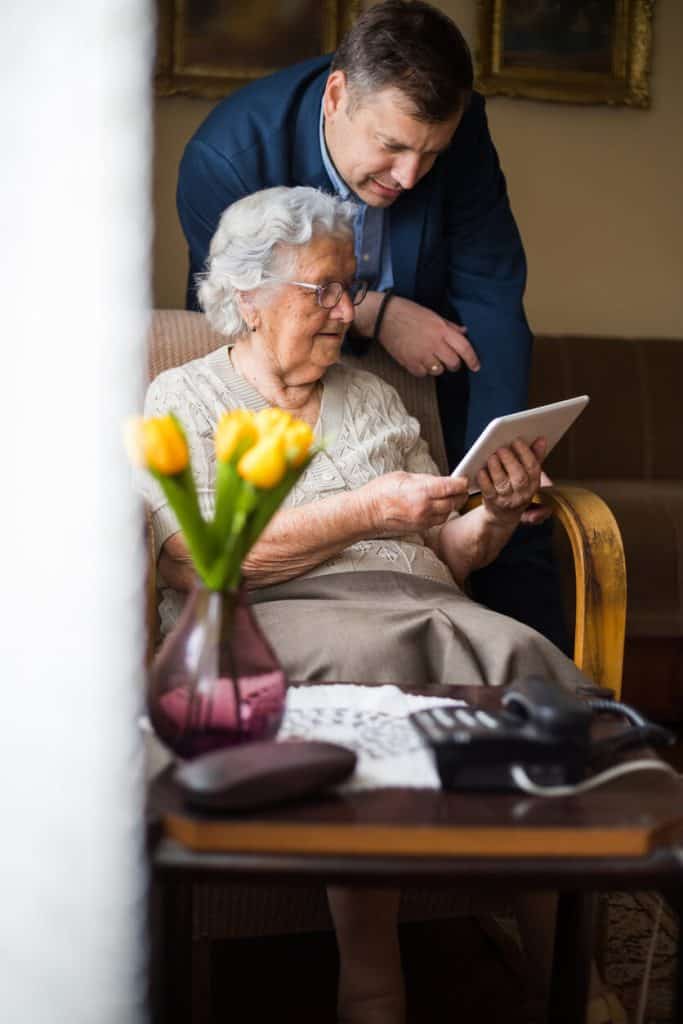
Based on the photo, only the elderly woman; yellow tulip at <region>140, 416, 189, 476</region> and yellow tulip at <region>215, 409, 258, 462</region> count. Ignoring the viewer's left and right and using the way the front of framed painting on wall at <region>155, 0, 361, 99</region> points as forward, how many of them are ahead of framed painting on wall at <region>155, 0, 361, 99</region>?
3

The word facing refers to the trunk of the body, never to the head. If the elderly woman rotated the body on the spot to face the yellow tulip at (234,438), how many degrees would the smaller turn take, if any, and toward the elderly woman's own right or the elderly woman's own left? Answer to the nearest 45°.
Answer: approximately 45° to the elderly woman's own right

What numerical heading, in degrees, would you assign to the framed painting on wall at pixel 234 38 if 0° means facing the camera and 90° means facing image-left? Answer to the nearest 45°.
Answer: approximately 0°

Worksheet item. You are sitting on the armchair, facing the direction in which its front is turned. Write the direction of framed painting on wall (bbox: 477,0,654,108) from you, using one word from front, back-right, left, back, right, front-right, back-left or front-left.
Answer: back-left

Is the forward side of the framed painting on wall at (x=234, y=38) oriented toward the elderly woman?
yes

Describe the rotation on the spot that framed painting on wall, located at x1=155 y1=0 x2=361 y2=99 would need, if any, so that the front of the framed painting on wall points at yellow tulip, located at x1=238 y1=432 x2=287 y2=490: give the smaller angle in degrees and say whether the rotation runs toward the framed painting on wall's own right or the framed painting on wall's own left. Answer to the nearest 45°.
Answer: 0° — it already faces it

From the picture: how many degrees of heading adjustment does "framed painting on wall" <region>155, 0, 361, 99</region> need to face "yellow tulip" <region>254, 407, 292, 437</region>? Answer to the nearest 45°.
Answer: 0° — it already faces it

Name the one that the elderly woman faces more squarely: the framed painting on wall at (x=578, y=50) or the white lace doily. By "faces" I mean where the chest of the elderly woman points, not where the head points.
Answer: the white lace doily

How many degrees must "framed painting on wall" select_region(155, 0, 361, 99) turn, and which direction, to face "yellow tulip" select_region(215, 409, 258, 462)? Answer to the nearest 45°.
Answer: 0° — it already faces it

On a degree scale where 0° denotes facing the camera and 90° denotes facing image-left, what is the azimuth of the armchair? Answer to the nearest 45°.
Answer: approximately 315°
